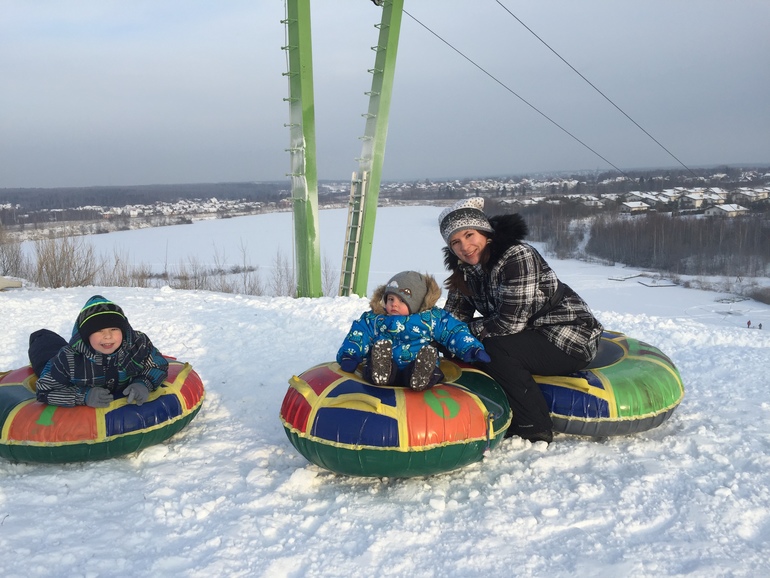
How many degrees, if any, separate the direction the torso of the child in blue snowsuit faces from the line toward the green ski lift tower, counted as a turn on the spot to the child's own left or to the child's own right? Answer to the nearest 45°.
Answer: approximately 180°

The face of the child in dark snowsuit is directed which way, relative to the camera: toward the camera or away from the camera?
toward the camera

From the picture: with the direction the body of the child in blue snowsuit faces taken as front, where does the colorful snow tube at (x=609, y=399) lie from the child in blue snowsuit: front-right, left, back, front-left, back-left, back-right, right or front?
left

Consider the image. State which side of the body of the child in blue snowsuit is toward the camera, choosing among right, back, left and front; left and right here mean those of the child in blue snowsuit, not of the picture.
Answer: front

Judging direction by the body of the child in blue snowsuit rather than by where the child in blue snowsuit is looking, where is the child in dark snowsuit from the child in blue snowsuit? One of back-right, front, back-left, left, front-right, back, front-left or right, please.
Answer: right

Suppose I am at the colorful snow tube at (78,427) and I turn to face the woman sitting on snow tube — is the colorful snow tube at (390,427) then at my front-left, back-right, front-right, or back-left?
front-right

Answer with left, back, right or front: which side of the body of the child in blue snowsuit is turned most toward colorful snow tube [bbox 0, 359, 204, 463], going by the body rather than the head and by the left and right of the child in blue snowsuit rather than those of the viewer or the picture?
right

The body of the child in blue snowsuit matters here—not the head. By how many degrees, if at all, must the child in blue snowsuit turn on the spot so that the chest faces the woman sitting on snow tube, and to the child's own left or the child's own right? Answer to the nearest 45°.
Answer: approximately 90° to the child's own left
